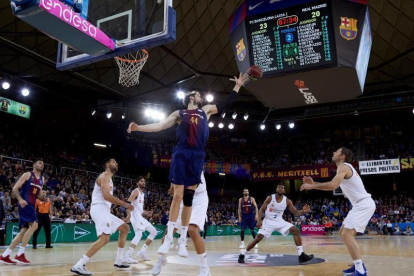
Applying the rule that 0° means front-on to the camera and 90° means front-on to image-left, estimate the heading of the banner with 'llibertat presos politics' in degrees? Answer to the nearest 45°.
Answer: approximately 0°

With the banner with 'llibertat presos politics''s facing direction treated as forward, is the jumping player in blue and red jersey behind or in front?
in front
